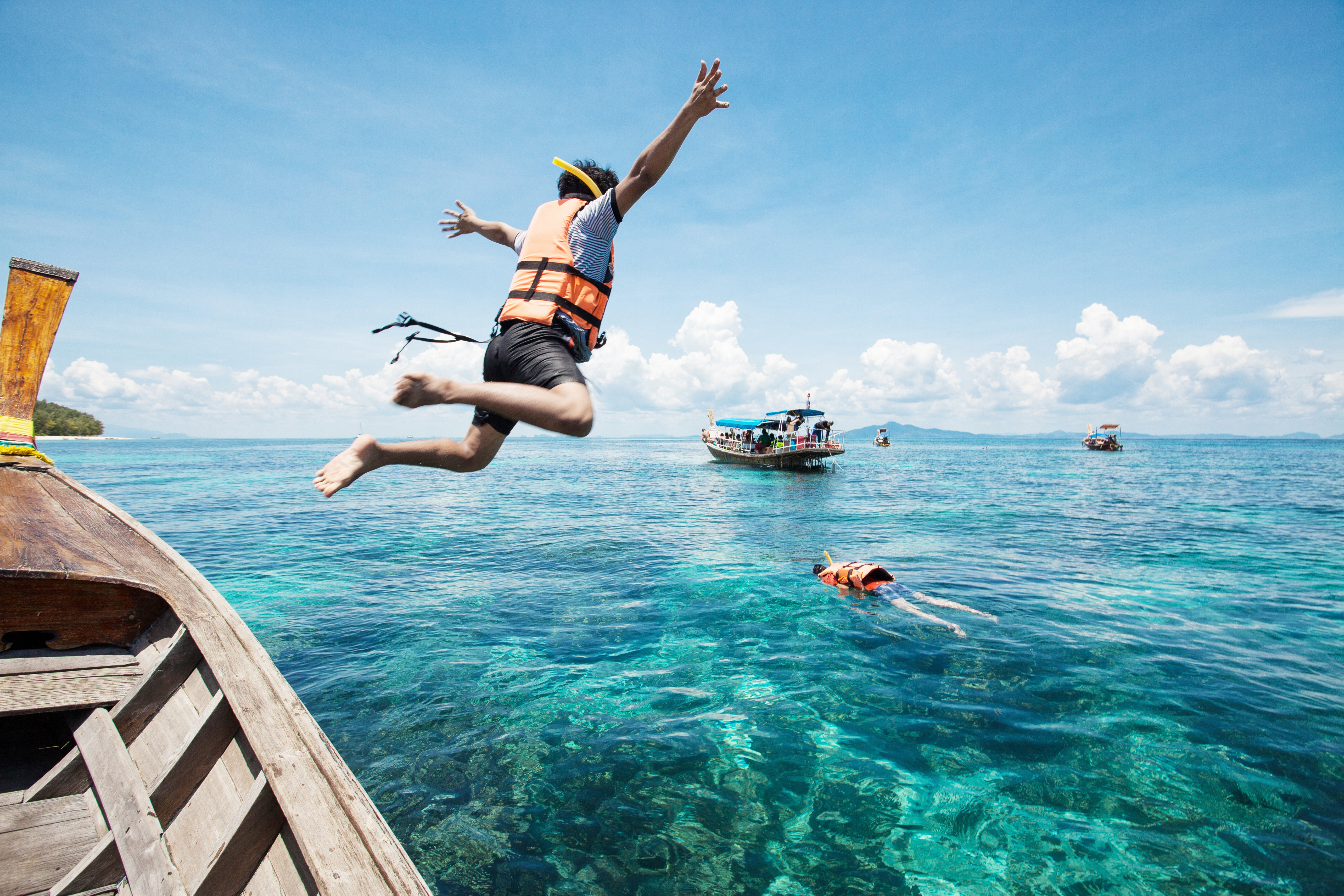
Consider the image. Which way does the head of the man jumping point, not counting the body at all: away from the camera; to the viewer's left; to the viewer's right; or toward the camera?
away from the camera

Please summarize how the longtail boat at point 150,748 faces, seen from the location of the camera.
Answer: facing away from the viewer

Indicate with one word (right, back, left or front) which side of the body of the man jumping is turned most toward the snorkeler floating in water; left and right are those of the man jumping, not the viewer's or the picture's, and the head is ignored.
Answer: front

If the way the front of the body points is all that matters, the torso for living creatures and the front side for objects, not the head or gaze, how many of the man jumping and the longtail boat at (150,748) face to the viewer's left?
0

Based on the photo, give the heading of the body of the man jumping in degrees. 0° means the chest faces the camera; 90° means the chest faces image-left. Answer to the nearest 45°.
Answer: approximately 225°

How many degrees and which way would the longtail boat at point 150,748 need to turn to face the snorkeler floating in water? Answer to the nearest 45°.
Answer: approximately 90° to its right

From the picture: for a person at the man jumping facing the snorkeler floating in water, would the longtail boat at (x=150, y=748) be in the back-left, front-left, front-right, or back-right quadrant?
back-left
